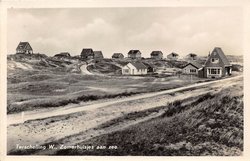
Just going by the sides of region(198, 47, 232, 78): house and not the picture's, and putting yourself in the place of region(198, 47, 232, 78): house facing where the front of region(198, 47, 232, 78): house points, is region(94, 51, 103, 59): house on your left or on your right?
on your right

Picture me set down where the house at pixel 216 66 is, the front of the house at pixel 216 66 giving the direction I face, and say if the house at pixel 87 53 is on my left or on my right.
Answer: on my right

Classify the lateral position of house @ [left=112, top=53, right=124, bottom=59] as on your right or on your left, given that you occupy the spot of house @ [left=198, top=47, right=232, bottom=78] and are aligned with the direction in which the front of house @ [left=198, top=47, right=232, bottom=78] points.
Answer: on your right

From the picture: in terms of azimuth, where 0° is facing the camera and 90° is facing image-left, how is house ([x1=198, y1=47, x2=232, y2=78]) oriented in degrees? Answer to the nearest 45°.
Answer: approximately 0°

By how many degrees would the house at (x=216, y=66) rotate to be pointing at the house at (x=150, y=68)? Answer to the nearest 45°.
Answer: approximately 90° to its right
